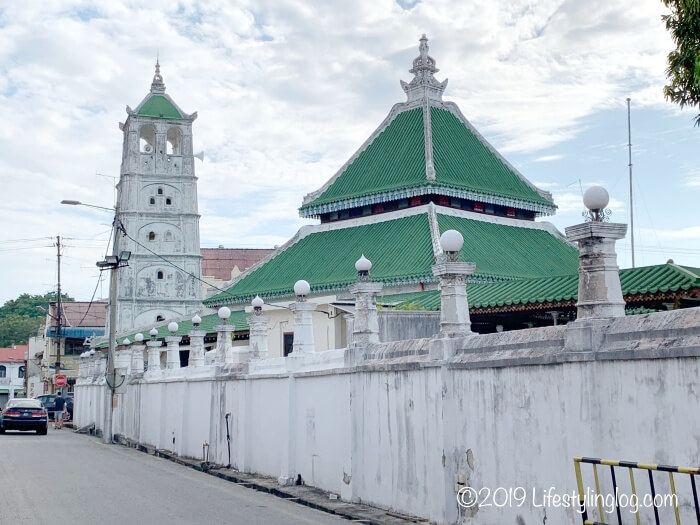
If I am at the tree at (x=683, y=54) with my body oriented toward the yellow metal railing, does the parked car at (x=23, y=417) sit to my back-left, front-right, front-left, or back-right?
back-right

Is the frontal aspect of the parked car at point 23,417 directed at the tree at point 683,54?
no

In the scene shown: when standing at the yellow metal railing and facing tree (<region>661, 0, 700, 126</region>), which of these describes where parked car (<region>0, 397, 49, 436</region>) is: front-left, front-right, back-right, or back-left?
front-left

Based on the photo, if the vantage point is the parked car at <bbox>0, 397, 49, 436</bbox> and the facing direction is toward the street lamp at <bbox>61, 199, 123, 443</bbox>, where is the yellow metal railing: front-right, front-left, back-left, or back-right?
front-right

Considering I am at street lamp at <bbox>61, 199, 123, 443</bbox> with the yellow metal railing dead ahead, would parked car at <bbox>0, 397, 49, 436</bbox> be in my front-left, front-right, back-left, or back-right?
back-right
